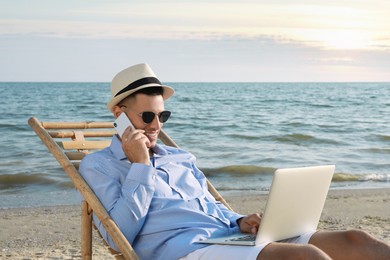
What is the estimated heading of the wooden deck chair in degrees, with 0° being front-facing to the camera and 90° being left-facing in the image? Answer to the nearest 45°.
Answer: approximately 315°
